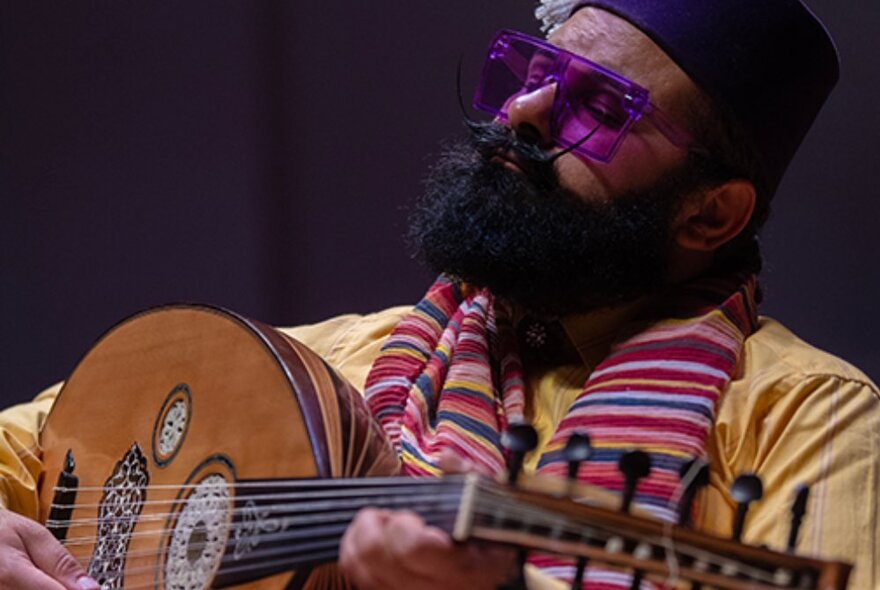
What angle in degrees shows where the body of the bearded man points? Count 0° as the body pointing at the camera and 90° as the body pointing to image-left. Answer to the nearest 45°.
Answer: approximately 45°
